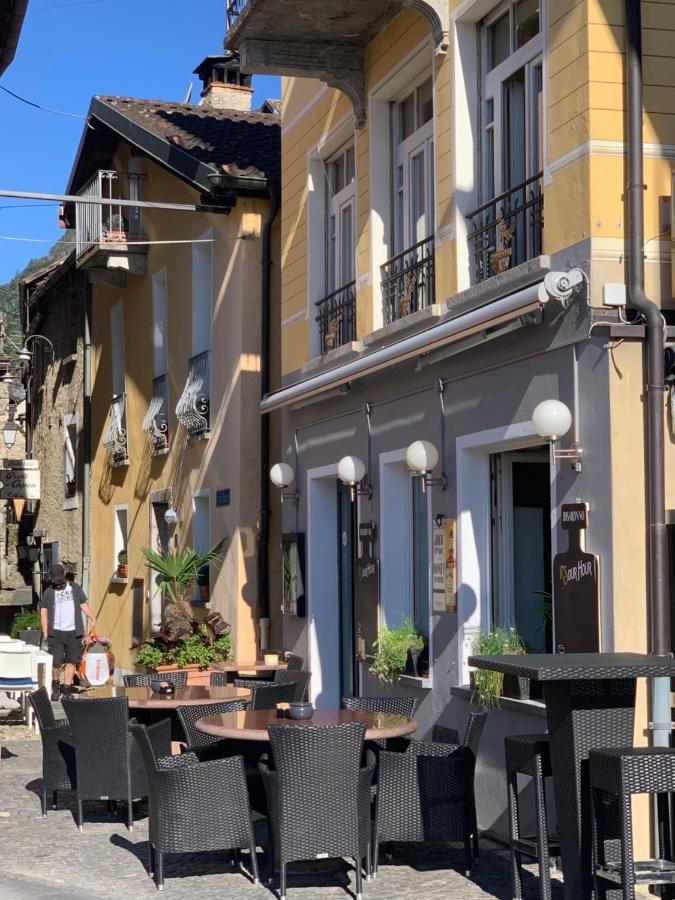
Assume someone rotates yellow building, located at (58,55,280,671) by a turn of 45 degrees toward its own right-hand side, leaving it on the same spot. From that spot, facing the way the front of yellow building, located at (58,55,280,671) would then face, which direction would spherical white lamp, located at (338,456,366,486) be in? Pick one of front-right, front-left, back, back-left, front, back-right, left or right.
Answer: left

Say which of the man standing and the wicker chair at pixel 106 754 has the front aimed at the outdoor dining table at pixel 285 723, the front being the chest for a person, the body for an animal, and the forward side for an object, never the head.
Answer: the man standing

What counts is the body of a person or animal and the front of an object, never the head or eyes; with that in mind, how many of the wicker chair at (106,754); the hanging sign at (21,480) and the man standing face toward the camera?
2

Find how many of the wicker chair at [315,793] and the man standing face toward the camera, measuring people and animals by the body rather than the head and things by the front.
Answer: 1

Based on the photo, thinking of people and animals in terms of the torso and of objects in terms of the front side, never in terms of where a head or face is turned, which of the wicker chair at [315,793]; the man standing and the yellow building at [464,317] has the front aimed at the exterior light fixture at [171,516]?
the wicker chair

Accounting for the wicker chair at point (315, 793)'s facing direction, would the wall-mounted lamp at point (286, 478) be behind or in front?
in front

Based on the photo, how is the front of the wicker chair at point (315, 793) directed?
away from the camera

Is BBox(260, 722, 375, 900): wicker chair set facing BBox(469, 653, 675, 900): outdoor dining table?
no

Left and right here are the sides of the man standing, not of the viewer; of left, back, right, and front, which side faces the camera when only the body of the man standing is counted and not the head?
front

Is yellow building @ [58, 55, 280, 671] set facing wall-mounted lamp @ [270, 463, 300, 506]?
no

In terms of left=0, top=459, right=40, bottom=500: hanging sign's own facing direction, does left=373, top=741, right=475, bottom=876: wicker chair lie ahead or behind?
ahead

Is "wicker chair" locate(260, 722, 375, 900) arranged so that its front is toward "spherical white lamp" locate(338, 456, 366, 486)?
yes

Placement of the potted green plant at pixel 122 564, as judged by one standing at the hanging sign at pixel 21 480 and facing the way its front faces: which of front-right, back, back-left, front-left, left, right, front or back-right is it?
front

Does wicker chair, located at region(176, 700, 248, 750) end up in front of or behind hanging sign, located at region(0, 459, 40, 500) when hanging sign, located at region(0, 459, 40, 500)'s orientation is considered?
in front

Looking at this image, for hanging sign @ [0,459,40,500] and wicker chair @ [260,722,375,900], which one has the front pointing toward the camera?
the hanging sign

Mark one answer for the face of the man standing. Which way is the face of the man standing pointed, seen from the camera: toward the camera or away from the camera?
toward the camera

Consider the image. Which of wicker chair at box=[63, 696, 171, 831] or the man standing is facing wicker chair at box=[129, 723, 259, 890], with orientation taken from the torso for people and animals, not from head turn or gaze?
the man standing
